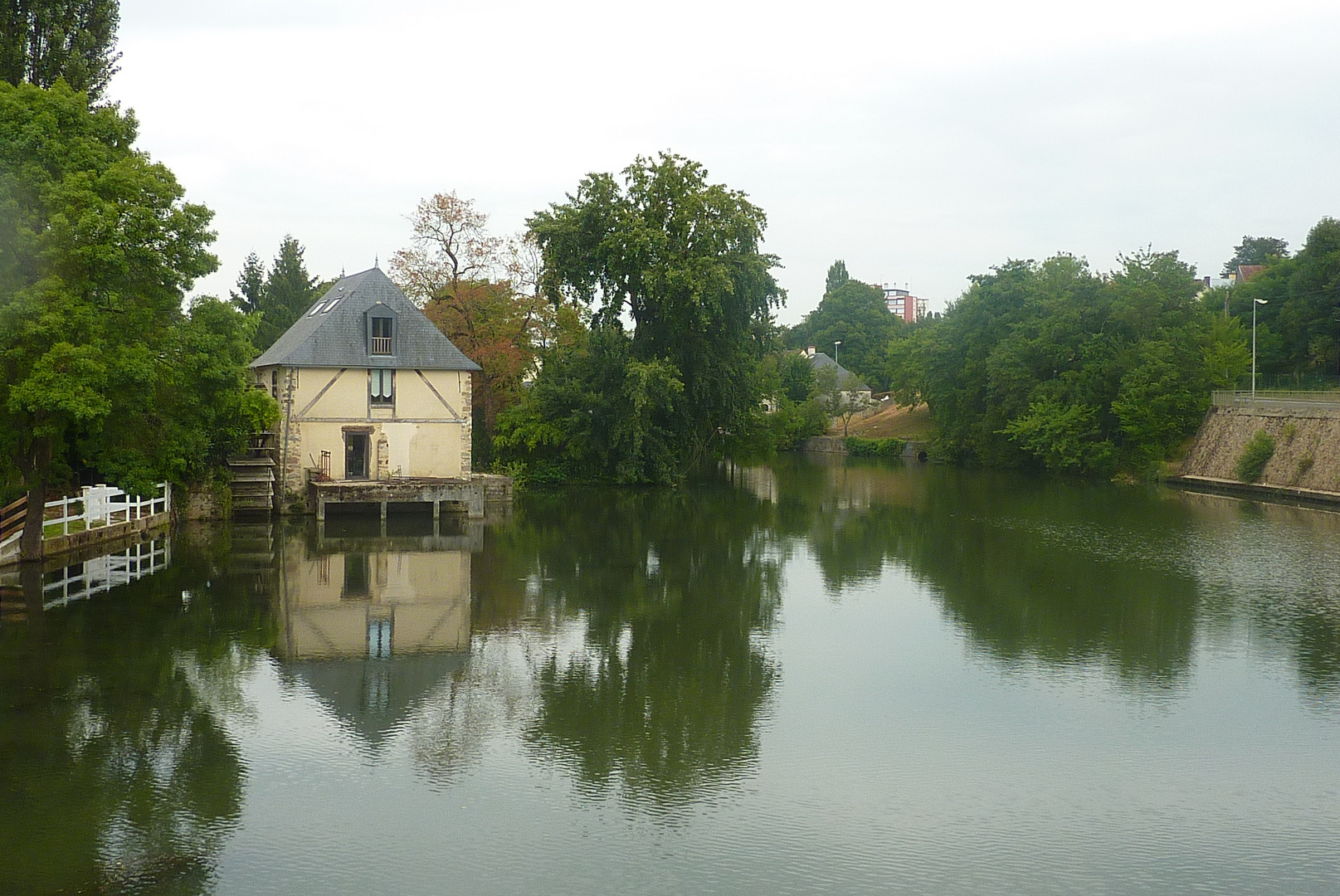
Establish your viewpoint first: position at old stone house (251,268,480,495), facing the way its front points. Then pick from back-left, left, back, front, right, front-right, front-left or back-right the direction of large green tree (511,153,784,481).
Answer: back-left

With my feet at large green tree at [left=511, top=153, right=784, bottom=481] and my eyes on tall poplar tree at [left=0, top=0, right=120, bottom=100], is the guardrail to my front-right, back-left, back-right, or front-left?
back-left

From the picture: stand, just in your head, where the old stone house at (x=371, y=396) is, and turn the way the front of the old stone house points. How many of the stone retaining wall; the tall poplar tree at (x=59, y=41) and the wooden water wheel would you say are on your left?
1

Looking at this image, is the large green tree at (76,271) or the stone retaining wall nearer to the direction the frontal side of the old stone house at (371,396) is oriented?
the large green tree

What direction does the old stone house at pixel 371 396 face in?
toward the camera

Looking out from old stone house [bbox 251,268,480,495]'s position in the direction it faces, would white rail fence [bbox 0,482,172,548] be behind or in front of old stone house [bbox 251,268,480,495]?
in front
